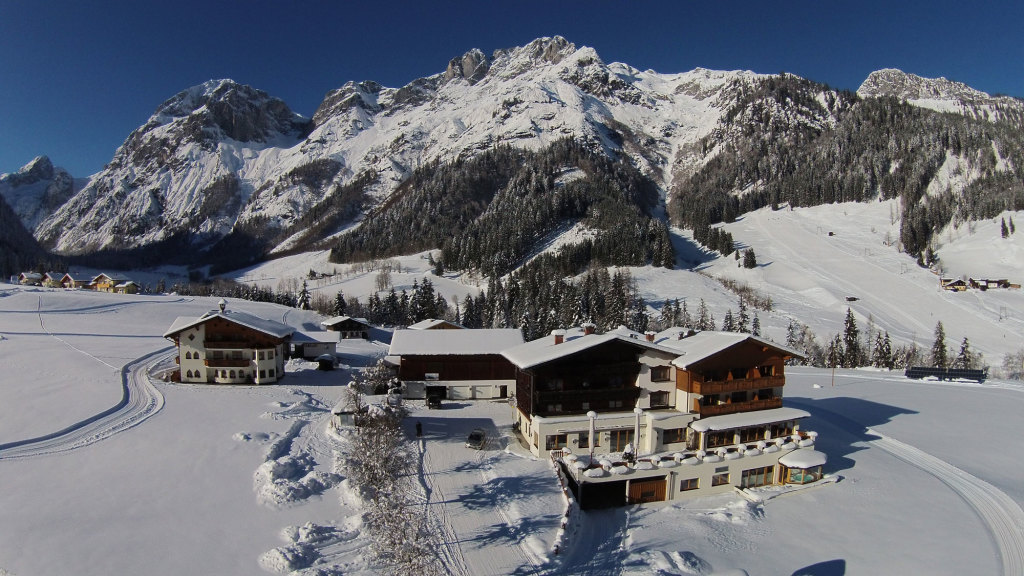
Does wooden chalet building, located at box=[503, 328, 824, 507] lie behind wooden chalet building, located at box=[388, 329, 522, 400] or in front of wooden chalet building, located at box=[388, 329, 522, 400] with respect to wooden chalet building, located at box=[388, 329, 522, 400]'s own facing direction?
in front

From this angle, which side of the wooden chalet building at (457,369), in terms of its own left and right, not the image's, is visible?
front
